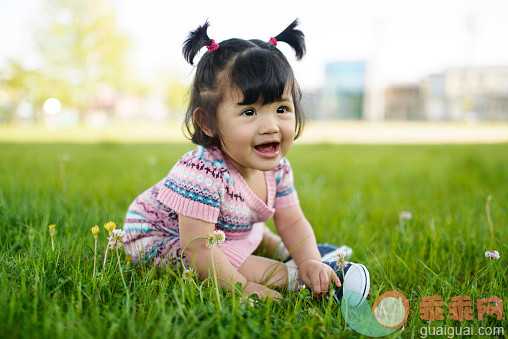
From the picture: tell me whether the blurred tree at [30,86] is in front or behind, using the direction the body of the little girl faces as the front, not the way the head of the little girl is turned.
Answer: behind

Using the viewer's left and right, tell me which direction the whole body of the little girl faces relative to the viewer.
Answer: facing the viewer and to the right of the viewer

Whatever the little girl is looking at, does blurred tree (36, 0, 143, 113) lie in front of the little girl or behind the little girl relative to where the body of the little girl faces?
behind
